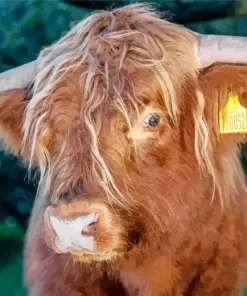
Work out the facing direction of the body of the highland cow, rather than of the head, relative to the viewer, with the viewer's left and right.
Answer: facing the viewer and to the left of the viewer
